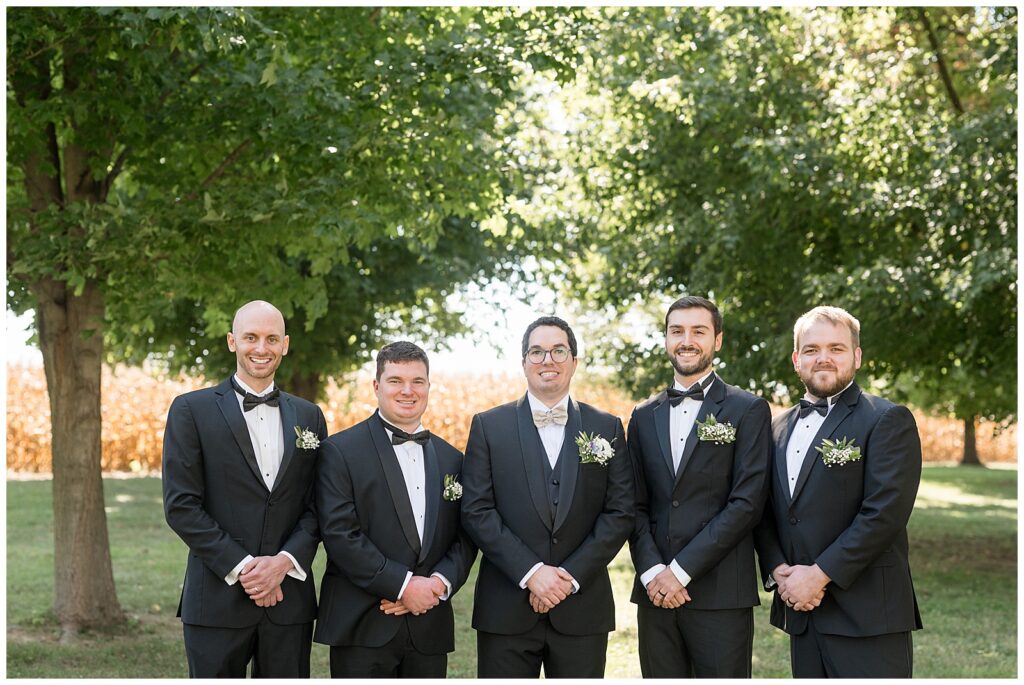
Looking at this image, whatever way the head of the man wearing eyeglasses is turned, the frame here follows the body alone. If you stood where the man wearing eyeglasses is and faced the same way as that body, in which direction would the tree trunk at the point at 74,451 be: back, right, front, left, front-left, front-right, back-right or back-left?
back-right

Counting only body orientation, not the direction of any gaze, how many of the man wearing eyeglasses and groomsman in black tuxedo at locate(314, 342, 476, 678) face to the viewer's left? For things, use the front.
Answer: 0

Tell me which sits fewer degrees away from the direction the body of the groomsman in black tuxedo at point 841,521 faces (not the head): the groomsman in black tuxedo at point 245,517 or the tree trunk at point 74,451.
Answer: the groomsman in black tuxedo

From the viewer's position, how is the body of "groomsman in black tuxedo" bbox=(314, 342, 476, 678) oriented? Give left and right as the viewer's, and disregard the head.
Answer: facing the viewer and to the right of the viewer

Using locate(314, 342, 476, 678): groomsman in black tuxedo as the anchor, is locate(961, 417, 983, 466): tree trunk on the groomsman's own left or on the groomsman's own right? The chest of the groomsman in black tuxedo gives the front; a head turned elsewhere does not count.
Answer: on the groomsman's own left

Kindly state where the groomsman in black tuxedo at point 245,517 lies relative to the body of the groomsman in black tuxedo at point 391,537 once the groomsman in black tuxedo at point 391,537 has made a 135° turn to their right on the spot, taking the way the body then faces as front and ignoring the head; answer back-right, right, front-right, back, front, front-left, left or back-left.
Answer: front

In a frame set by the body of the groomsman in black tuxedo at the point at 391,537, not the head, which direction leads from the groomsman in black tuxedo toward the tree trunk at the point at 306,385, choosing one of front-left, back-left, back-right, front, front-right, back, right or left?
back-left

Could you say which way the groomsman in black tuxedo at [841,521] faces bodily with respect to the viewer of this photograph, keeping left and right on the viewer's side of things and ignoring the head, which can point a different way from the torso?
facing the viewer and to the left of the viewer

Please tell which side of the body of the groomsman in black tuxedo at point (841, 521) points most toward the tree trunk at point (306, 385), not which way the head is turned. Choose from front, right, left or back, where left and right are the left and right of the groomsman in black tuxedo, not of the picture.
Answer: right

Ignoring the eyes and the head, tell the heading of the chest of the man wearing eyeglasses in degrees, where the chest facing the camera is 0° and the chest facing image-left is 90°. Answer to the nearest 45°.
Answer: approximately 0°

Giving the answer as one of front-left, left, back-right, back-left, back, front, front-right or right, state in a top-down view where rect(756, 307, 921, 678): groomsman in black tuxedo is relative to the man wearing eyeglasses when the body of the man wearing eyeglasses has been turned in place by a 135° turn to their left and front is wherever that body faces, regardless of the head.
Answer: front-right

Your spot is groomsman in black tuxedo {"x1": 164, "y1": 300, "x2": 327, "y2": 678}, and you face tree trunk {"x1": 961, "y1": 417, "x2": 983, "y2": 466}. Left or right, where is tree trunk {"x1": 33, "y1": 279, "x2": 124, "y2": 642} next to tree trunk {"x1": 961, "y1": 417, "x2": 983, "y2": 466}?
left

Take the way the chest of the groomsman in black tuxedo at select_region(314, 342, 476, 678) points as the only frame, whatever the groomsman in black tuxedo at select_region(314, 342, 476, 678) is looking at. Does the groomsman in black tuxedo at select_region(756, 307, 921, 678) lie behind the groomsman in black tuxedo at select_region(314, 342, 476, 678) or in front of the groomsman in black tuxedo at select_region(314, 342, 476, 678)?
in front

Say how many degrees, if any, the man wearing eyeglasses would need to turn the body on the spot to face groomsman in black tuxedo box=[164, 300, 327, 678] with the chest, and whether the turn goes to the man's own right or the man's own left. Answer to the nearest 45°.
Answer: approximately 90° to the man's own right

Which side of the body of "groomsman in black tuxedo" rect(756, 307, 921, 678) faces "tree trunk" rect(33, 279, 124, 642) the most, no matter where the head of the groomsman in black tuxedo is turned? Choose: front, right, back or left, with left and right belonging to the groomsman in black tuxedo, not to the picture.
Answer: right
